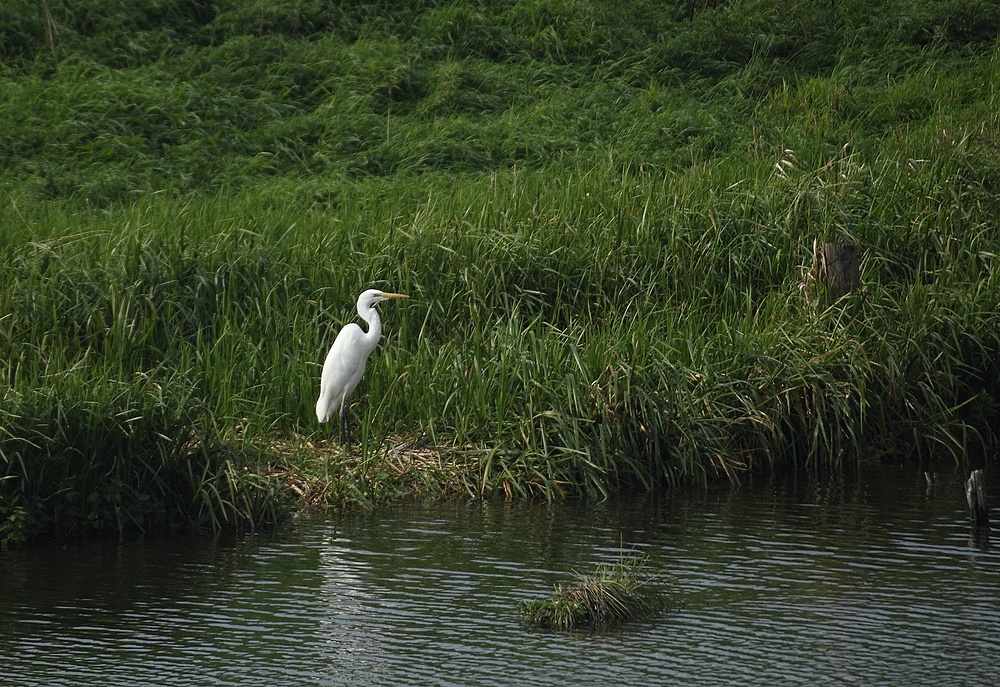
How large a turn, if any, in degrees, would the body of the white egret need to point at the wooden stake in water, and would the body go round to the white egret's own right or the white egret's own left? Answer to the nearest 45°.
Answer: approximately 45° to the white egret's own right

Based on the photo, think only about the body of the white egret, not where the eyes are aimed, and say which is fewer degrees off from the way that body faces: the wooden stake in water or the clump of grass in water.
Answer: the wooden stake in water

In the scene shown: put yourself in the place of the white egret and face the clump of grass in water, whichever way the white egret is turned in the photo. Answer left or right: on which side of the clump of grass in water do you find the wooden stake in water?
left

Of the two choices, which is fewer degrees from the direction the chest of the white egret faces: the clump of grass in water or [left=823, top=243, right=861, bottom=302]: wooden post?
the wooden post

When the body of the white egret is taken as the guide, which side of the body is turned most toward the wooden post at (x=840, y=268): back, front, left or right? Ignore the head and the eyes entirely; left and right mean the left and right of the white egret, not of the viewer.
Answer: front

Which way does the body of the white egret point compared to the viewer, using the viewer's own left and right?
facing to the right of the viewer

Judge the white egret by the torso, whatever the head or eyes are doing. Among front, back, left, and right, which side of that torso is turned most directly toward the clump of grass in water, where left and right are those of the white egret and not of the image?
right
